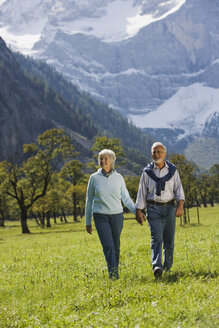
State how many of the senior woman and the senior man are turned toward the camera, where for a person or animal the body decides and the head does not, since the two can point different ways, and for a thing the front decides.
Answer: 2

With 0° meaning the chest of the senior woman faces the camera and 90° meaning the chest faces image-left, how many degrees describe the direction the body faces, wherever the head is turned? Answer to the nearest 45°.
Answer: approximately 0°

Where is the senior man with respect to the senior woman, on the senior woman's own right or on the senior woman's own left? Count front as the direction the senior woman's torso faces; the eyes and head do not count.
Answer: on the senior woman's own left

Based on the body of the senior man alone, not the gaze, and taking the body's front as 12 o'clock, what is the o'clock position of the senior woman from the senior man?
The senior woman is roughly at 3 o'clock from the senior man.
